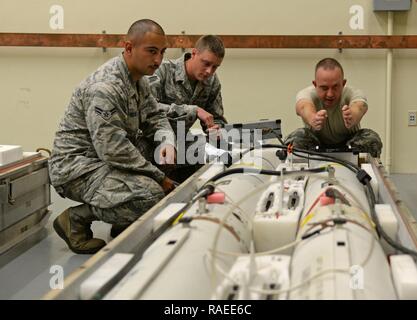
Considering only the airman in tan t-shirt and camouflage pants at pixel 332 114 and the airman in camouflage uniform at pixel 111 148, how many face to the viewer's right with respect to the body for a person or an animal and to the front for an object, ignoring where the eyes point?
1

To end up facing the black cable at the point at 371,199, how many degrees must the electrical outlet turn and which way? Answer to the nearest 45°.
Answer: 0° — it already faces it

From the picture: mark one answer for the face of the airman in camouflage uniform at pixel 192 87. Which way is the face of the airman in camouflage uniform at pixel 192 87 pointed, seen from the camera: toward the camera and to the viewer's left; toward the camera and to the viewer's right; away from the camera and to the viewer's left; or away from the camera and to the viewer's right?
toward the camera and to the viewer's right

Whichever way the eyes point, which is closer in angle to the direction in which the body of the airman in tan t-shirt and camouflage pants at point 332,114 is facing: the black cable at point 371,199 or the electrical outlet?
the black cable

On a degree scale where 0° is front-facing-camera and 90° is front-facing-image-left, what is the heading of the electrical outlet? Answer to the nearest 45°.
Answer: approximately 0°

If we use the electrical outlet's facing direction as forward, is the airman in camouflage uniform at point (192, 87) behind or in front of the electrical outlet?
in front

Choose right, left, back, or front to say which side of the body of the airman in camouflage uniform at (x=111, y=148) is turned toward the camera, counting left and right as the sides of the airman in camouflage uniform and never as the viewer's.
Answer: right

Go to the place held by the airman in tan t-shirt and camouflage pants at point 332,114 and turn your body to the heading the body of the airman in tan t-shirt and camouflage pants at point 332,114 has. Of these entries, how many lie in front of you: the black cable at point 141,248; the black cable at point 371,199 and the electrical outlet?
2
